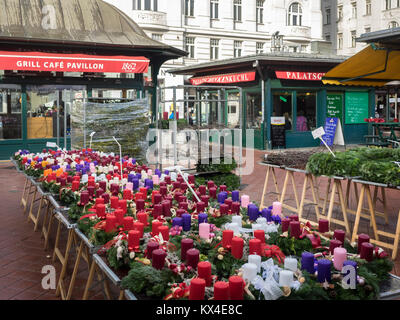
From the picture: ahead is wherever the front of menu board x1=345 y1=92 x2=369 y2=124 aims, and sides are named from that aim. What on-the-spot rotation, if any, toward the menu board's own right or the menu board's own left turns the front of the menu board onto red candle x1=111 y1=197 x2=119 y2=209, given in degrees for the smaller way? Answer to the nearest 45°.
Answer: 0° — it already faces it

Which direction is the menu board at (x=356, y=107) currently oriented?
toward the camera

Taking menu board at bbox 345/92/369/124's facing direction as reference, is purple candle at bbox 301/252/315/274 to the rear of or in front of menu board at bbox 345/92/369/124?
in front

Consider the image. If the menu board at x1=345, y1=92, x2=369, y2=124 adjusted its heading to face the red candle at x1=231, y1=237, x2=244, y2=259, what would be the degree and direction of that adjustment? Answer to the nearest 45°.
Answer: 0° — it already faces it

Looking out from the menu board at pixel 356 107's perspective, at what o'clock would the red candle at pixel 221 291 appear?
The red candle is roughly at 12 o'clock from the menu board.

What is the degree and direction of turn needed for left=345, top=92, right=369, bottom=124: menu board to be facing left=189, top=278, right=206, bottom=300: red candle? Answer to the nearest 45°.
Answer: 0° — it already faces it

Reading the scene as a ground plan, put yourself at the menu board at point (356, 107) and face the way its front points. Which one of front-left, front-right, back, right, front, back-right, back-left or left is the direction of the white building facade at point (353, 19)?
back

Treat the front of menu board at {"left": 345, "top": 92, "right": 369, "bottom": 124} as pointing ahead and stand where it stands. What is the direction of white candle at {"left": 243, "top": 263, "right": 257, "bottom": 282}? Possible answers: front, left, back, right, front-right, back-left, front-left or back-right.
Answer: front

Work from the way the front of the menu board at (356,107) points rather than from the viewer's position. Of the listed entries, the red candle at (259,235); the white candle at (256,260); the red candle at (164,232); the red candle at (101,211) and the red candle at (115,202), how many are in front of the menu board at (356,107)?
5

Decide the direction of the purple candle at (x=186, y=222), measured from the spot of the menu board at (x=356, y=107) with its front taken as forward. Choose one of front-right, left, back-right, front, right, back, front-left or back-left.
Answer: front

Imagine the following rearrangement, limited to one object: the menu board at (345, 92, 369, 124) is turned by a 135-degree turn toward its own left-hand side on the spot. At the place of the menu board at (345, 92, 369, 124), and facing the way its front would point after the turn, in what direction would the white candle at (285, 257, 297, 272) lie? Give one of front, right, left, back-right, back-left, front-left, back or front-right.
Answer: back-right

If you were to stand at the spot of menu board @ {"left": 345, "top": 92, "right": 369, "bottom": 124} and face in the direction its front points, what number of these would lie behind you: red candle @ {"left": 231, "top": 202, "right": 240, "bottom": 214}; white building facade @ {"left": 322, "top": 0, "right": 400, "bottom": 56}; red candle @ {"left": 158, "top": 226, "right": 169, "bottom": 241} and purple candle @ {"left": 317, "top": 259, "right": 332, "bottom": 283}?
1

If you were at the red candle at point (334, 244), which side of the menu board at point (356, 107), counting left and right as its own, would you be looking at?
front

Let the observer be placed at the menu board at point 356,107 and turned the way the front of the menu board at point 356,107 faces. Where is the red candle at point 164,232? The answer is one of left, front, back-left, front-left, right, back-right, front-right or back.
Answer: front

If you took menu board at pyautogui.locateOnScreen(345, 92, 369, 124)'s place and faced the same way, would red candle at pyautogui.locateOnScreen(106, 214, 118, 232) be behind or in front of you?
in front

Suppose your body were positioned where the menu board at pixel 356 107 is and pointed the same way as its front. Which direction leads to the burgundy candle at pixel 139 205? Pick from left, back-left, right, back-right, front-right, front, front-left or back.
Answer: front

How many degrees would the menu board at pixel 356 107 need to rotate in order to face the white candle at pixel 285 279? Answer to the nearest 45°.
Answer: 0° — it already faces it

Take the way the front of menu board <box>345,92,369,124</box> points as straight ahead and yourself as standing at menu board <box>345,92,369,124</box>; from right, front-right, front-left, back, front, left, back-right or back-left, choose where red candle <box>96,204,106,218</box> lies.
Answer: front

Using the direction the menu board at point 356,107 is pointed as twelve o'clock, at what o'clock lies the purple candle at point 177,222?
The purple candle is roughly at 12 o'clock from the menu board.

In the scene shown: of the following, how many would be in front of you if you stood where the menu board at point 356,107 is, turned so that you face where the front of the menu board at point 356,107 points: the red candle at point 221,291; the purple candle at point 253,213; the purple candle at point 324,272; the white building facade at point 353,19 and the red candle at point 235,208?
4
